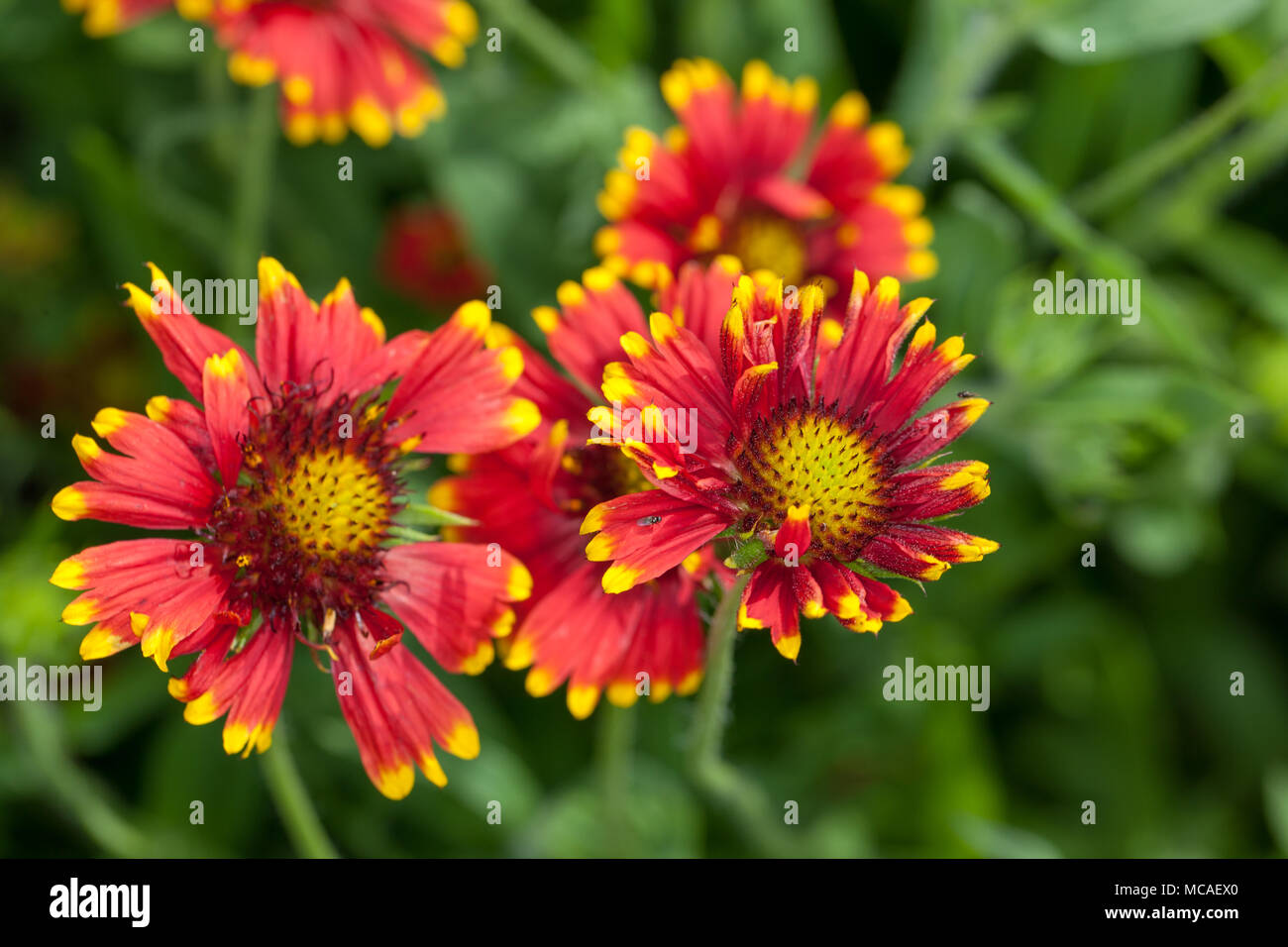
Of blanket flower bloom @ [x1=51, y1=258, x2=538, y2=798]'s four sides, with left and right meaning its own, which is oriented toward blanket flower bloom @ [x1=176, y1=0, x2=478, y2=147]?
back

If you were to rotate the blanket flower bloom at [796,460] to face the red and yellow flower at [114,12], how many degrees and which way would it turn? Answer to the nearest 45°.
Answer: approximately 135° to its right

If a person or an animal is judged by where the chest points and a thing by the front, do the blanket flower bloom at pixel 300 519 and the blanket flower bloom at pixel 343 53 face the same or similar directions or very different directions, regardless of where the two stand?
same or similar directions

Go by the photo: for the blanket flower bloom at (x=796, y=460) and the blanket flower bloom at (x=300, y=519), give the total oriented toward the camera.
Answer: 2

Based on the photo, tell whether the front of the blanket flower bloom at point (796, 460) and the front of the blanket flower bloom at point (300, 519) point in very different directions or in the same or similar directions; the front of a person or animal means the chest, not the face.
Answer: same or similar directions

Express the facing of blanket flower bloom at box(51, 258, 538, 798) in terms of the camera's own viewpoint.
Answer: facing the viewer

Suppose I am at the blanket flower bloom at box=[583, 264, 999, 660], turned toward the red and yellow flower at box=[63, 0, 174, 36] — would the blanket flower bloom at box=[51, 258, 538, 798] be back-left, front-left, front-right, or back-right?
front-left

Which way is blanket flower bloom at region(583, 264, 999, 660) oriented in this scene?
toward the camera

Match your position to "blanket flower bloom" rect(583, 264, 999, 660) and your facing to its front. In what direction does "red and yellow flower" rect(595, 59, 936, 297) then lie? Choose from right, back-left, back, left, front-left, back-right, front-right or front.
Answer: back
